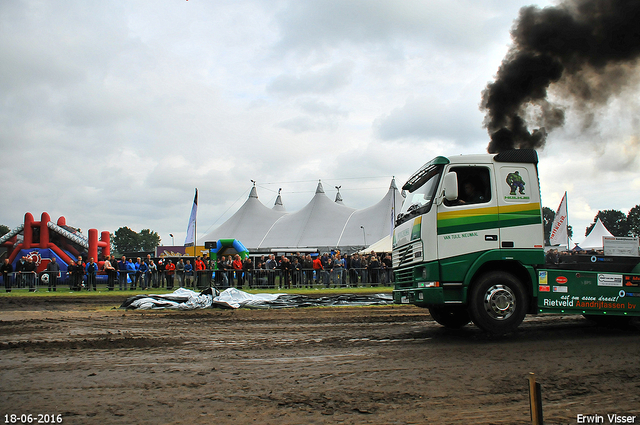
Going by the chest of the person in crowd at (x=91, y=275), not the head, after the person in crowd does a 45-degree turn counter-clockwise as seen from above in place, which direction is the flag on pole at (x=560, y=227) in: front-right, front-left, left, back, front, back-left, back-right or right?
front

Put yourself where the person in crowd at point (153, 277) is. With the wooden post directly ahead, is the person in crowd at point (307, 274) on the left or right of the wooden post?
left

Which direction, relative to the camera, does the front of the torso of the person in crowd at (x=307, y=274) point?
toward the camera

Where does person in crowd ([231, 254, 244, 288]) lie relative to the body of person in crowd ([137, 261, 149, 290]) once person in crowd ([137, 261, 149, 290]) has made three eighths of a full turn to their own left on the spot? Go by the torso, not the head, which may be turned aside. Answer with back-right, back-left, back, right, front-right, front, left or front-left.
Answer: right

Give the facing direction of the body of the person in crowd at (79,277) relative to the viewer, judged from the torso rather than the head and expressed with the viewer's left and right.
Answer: facing the viewer

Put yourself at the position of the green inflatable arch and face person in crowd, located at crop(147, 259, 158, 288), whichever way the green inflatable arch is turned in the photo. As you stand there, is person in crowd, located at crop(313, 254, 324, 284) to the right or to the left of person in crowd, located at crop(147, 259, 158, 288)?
left

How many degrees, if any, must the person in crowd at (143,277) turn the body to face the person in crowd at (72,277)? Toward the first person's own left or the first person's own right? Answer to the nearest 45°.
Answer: approximately 90° to the first person's own right

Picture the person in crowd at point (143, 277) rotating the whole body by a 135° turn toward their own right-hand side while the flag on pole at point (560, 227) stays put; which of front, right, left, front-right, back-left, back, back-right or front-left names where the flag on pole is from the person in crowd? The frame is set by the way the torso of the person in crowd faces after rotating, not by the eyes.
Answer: back

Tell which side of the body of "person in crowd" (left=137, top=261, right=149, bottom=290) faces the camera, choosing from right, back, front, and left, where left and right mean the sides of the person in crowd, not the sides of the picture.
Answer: front
